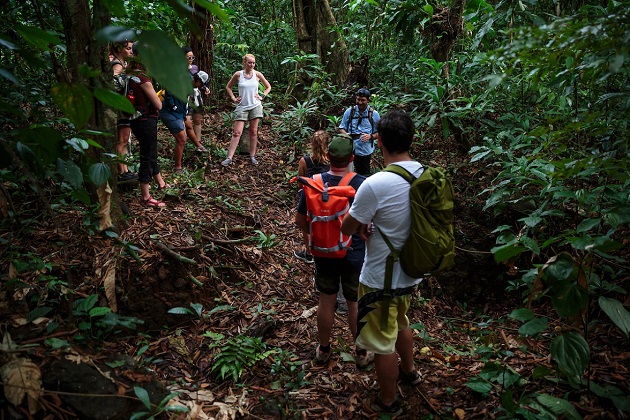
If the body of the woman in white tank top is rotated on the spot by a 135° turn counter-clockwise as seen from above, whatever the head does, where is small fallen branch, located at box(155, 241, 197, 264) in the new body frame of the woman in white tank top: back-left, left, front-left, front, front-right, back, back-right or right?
back-right

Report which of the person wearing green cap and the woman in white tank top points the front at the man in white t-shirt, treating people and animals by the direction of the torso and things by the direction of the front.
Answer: the woman in white tank top

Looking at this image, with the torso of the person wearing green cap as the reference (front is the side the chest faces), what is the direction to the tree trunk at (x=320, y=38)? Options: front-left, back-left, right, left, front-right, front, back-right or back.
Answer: front

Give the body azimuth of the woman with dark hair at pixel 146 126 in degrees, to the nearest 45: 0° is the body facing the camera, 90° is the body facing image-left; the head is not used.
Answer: approximately 270°

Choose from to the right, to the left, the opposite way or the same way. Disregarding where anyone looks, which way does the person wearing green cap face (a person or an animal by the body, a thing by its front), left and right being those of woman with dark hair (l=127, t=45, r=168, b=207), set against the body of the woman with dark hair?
to the left

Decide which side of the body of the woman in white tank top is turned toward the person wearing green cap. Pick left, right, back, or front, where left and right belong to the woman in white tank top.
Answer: front

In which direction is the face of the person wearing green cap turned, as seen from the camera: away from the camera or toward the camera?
away from the camera

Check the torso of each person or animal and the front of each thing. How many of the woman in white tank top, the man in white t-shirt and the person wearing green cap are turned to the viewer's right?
0

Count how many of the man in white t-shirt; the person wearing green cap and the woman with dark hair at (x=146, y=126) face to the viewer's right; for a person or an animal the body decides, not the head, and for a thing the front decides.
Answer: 1

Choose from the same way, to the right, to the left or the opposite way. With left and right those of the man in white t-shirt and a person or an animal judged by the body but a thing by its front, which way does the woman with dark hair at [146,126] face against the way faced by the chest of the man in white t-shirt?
to the right

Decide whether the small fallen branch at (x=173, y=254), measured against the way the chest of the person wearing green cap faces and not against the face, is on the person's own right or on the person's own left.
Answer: on the person's own left

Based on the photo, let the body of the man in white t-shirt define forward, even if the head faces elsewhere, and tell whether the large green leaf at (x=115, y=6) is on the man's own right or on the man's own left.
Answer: on the man's own left

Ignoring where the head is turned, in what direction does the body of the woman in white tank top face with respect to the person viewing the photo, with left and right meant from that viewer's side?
facing the viewer

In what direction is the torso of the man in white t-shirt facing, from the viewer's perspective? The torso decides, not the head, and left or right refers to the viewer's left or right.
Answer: facing away from the viewer and to the left of the viewer

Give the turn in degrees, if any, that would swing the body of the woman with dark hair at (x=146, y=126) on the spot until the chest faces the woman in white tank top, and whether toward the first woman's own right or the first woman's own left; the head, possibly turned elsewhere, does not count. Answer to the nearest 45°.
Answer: approximately 45° to the first woman's own left

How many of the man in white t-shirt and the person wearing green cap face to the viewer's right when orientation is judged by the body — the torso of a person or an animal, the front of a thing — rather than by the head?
0

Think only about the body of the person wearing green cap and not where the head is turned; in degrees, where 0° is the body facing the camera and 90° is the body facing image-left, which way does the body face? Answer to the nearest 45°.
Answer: approximately 180°

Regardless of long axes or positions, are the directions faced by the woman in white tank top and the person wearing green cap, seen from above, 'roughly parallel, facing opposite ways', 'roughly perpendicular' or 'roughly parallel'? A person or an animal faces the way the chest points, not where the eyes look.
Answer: roughly parallel, facing opposite ways

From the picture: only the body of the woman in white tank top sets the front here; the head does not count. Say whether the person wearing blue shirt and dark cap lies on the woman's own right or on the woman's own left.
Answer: on the woman's own left
